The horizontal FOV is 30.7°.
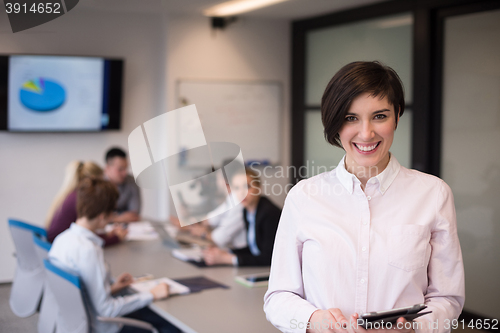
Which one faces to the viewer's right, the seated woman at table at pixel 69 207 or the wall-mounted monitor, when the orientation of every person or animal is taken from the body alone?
the seated woman at table

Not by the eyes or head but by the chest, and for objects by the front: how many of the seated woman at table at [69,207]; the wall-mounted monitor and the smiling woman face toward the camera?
2

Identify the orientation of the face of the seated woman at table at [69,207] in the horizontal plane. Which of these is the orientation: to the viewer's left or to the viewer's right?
to the viewer's right

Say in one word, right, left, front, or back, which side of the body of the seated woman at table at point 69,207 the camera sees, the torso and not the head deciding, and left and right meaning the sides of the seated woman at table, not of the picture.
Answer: right

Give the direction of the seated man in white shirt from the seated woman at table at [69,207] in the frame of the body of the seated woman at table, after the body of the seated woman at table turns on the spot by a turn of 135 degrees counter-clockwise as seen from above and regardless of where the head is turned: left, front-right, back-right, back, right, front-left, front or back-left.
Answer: back-left

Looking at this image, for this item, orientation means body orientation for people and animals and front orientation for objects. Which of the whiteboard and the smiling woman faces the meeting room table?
the whiteboard

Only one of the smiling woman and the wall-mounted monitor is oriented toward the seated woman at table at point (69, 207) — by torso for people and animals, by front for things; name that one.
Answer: the wall-mounted monitor

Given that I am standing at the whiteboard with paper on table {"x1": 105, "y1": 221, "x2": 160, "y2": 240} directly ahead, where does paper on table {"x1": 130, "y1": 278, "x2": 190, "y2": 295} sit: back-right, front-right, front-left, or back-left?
front-left

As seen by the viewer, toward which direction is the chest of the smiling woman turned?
toward the camera

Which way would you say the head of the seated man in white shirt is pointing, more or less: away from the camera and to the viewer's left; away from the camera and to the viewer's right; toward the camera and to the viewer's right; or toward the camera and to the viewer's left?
away from the camera and to the viewer's right

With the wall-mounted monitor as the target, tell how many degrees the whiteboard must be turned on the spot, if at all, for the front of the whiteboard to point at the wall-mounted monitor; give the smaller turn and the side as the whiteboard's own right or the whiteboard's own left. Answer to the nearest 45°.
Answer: approximately 90° to the whiteboard's own right

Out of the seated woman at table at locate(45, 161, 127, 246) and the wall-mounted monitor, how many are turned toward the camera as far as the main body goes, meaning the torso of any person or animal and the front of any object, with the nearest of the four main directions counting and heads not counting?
1

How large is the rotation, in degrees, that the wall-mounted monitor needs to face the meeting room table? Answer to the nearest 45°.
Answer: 0° — it already faces it

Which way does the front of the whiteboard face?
toward the camera

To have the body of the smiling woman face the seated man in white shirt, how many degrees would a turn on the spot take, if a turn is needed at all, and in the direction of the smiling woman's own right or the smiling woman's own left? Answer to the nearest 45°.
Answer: approximately 135° to the smiling woman's own right

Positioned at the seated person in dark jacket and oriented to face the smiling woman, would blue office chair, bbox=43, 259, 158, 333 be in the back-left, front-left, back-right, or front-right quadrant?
front-right

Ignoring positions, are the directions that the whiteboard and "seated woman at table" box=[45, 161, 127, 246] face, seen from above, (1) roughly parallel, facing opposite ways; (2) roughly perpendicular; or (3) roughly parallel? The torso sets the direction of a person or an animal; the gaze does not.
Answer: roughly perpendicular
